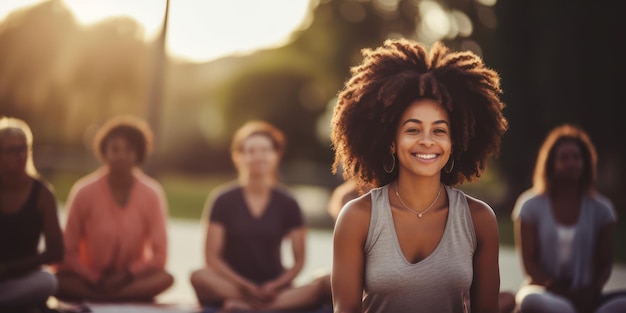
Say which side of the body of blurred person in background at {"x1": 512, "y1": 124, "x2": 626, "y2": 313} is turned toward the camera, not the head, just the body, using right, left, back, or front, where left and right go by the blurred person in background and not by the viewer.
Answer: front

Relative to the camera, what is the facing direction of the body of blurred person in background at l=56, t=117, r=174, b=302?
toward the camera

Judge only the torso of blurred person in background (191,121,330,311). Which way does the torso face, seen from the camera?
toward the camera

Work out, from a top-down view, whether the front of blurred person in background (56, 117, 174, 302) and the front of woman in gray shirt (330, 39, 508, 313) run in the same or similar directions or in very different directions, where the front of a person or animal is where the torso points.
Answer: same or similar directions

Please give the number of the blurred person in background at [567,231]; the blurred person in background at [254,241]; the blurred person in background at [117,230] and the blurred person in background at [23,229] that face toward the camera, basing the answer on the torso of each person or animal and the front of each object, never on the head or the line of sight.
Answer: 4

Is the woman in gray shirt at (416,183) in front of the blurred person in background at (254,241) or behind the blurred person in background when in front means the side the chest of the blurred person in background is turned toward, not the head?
in front

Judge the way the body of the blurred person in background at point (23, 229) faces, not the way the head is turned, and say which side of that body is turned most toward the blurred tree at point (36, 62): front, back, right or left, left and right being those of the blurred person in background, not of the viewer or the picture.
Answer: back

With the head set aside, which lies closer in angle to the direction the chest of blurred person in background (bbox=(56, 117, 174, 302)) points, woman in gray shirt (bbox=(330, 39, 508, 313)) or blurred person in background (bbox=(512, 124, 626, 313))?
the woman in gray shirt

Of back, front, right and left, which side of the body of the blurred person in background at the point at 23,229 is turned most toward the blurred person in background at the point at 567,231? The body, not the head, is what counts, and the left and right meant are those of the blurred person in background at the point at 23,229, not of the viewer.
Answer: left

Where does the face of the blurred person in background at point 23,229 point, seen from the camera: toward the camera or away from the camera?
toward the camera

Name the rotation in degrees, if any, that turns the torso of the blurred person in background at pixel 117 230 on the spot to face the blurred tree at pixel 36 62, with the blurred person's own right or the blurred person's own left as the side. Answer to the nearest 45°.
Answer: approximately 180°

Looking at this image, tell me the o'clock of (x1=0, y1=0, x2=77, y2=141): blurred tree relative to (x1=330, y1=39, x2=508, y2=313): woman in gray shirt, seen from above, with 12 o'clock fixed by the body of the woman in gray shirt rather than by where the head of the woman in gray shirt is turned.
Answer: The blurred tree is roughly at 5 o'clock from the woman in gray shirt.
